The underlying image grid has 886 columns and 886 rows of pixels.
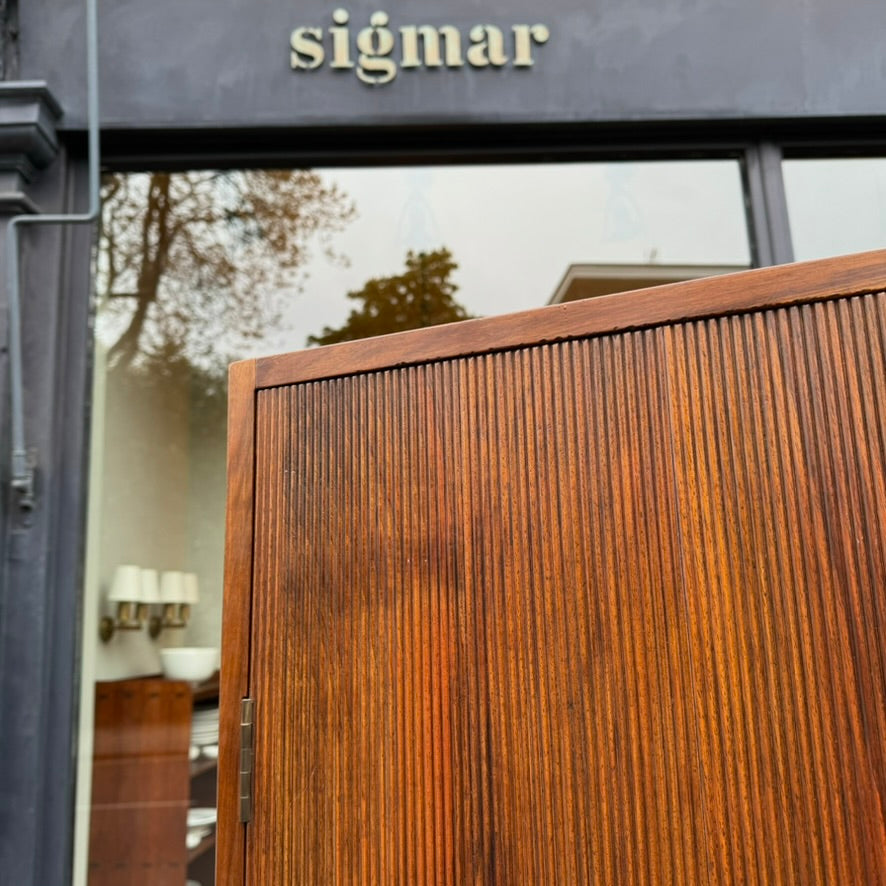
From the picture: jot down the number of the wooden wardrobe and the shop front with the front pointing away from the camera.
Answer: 0

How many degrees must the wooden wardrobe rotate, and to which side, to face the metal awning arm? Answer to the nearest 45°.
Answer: approximately 90° to its right

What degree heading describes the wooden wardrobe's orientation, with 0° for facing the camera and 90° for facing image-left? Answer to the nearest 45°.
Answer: approximately 45°

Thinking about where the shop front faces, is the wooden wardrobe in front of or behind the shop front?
in front

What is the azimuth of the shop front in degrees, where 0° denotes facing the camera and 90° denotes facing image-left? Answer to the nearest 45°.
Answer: approximately 0°
